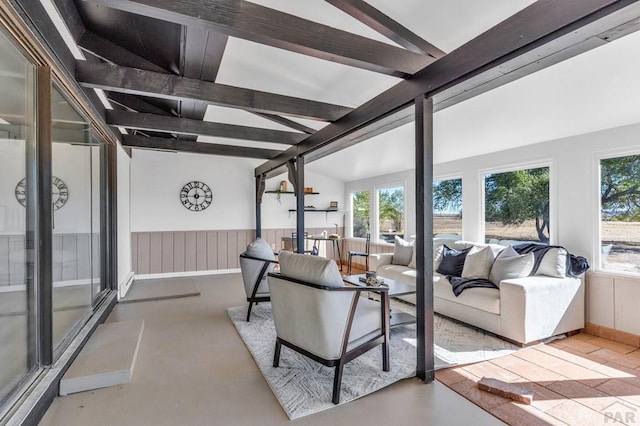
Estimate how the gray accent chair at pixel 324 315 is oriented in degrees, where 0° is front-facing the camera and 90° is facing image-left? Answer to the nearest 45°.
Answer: approximately 225°

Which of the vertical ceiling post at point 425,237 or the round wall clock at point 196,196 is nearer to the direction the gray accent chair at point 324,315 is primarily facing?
the vertical ceiling post

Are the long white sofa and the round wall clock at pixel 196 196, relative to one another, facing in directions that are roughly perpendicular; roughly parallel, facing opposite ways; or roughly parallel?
roughly perpendicular

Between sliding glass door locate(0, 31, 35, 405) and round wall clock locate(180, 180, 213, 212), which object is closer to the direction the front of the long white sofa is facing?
the sliding glass door

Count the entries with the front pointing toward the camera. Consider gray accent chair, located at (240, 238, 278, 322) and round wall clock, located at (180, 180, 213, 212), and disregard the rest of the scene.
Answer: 1

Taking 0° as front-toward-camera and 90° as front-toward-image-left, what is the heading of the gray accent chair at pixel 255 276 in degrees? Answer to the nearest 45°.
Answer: approximately 225°

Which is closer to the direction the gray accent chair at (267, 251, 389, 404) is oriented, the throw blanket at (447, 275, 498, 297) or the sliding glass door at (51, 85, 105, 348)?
the throw blanket

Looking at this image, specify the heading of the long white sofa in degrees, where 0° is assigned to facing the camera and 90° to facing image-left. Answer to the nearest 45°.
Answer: approximately 45°
